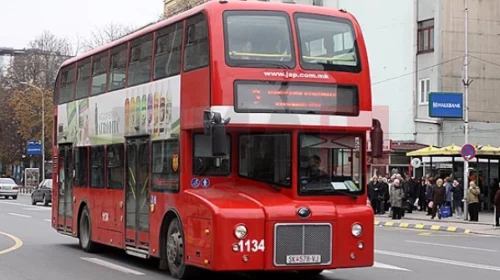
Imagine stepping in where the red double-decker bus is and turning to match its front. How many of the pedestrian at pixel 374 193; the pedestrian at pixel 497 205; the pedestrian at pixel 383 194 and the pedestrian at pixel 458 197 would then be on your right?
0

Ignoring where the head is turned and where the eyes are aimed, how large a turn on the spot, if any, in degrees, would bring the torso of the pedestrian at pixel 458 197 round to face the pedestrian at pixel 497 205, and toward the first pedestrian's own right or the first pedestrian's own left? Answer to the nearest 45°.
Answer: approximately 45° to the first pedestrian's own left

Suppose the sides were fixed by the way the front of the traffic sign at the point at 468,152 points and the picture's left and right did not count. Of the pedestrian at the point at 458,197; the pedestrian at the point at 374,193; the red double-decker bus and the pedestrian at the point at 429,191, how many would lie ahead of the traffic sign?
1

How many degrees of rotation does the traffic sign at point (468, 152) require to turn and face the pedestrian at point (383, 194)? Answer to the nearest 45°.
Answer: approximately 135° to its right

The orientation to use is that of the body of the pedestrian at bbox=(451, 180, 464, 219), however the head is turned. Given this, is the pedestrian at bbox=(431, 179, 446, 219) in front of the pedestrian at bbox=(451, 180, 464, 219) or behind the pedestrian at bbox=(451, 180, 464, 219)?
in front

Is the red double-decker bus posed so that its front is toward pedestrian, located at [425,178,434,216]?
no

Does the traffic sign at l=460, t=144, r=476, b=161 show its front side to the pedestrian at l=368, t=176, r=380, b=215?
no

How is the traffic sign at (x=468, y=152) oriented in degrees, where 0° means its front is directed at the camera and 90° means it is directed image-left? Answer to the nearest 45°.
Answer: approximately 0°

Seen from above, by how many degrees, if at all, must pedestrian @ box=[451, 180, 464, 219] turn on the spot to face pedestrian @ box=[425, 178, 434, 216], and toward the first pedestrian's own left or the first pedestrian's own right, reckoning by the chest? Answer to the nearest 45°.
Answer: approximately 90° to the first pedestrian's own right

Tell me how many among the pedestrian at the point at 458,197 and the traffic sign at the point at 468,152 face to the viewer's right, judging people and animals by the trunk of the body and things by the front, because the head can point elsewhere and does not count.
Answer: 0

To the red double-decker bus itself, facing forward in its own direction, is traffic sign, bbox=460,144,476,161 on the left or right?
on its left

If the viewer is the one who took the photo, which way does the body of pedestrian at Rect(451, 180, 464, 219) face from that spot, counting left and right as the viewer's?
facing the viewer and to the left of the viewer
